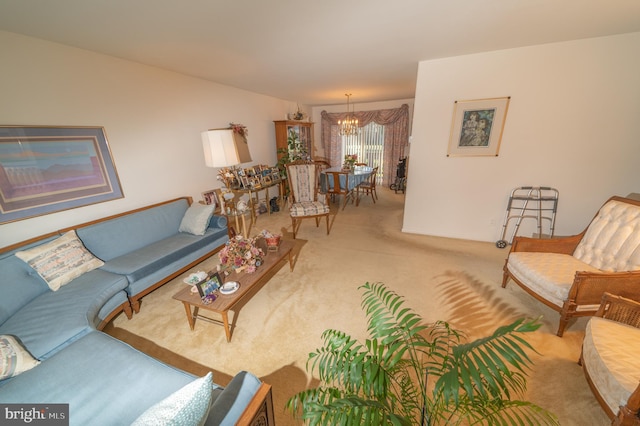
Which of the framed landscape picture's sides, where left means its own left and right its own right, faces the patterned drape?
left

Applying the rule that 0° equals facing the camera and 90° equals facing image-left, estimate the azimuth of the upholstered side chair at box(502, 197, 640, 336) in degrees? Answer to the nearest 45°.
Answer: approximately 45°

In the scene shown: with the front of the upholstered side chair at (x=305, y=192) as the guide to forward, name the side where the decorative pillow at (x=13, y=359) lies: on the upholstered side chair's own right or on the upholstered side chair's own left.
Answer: on the upholstered side chair's own right

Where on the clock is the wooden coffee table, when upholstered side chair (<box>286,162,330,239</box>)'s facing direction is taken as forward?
The wooden coffee table is roughly at 2 o'clock from the upholstered side chair.

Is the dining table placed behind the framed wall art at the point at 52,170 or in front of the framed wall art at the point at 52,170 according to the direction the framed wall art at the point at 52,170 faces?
in front

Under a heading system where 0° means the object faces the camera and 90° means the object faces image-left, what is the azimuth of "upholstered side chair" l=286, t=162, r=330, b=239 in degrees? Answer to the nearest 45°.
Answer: approximately 315°

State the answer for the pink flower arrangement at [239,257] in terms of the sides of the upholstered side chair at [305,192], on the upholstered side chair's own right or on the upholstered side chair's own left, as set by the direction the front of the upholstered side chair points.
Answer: on the upholstered side chair's own right

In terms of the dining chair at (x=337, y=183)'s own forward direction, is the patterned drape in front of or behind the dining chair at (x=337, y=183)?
in front

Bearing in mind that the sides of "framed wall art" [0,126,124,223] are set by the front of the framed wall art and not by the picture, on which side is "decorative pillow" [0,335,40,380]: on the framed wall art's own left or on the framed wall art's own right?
on the framed wall art's own right

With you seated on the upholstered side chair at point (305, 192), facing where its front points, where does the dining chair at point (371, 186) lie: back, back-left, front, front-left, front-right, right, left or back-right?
left

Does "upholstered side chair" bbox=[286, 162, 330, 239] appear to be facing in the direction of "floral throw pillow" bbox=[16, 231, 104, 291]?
no

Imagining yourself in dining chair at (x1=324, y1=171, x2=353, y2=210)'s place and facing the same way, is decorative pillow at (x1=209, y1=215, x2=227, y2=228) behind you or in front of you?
behind

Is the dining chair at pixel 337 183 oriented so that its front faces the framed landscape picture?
no

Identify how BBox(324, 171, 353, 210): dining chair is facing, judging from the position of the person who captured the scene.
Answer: facing away from the viewer and to the right of the viewer

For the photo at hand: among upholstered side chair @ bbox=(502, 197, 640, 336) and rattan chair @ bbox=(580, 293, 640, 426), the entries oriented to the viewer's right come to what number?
0

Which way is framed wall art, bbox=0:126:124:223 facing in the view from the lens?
facing the viewer and to the right of the viewer

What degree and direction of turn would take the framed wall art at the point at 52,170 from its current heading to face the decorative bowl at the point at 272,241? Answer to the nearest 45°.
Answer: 0° — it already faces it
